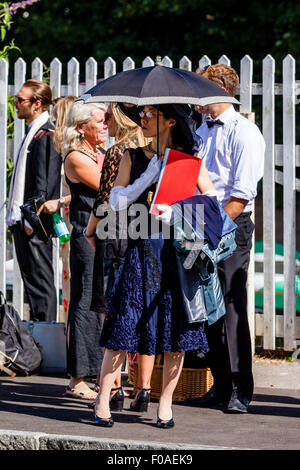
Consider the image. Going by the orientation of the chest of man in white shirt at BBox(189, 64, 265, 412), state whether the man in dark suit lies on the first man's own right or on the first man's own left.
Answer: on the first man's own right

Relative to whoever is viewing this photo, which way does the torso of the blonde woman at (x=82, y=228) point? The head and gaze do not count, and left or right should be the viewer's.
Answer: facing to the right of the viewer

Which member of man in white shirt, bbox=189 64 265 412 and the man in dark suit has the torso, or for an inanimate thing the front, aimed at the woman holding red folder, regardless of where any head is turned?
the man in white shirt

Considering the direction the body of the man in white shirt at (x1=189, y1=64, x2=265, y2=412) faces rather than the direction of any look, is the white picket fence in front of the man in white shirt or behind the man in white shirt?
behind

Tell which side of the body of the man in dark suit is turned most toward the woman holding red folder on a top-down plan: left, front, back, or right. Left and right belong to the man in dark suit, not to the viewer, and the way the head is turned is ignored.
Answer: left

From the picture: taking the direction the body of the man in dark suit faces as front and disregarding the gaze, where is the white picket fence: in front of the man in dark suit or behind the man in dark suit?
behind

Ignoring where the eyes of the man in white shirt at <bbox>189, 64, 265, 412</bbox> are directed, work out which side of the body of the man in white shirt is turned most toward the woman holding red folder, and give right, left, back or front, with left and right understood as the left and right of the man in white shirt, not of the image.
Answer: front

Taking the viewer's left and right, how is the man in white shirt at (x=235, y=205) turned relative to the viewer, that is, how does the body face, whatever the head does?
facing the viewer and to the left of the viewer

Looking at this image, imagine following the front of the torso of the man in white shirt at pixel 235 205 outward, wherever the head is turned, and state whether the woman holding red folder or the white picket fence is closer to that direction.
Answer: the woman holding red folder
